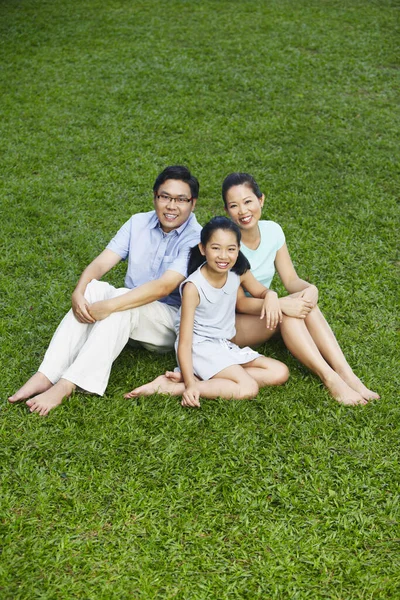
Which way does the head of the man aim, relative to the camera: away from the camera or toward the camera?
toward the camera

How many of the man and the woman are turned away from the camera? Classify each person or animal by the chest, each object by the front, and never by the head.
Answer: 0

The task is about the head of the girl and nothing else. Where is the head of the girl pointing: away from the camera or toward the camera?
toward the camera

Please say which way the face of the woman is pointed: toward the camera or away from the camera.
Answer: toward the camera

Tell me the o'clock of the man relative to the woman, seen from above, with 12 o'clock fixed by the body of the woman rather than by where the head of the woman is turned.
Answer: The man is roughly at 4 o'clock from the woman.

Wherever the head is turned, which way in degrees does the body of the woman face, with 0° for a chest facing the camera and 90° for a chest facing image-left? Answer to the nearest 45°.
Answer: approximately 315°

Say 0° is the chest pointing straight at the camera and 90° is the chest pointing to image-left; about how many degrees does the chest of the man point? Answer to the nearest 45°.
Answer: approximately 45°

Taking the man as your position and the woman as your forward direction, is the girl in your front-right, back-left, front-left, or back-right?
front-right
